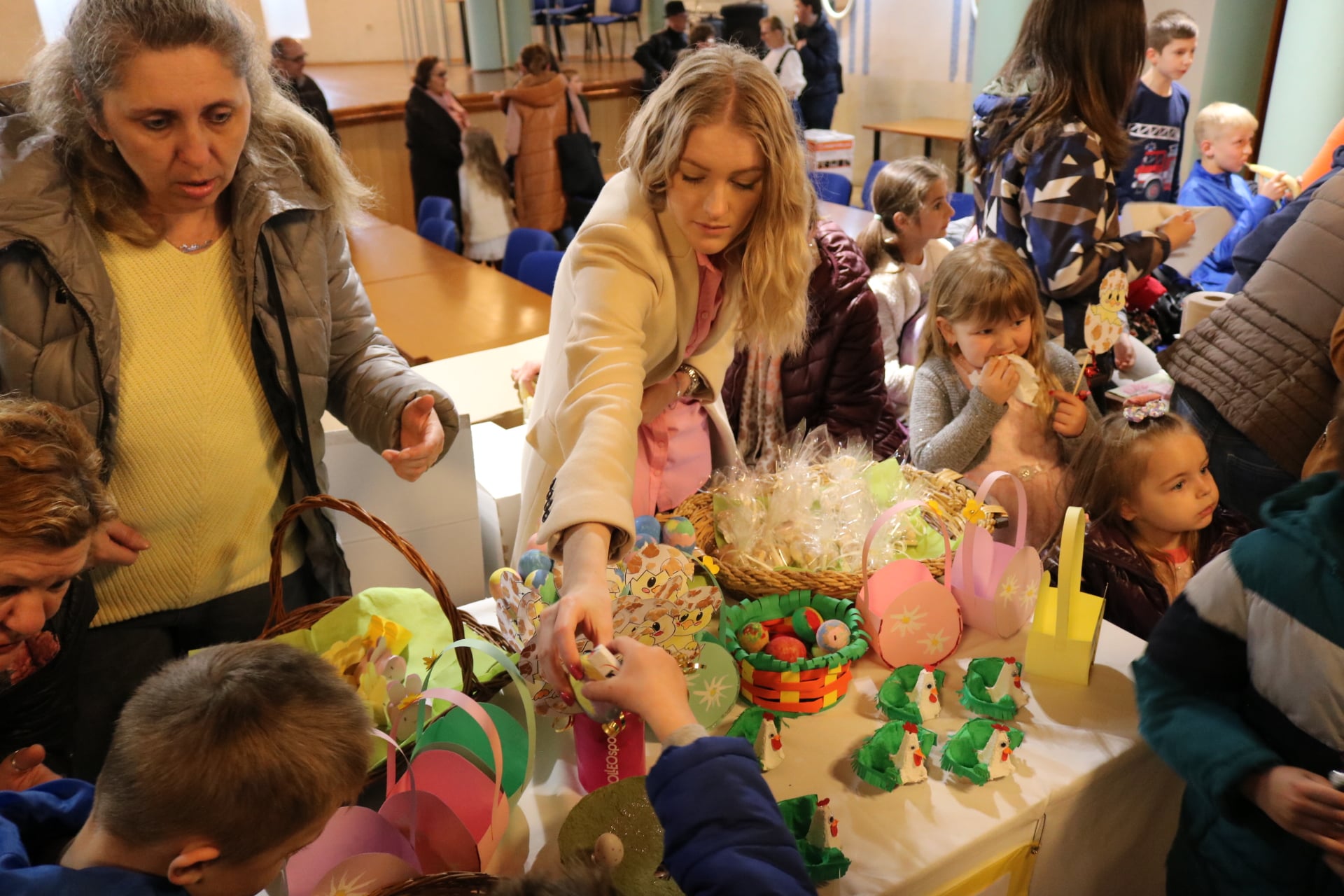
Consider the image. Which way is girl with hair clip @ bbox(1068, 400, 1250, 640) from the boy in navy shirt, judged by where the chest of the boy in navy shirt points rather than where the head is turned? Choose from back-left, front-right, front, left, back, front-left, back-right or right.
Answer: front-right

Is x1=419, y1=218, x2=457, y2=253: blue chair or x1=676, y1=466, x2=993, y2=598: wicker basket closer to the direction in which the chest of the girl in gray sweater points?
the wicker basket

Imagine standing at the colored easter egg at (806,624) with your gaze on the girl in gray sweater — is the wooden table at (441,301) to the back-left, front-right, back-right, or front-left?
front-left

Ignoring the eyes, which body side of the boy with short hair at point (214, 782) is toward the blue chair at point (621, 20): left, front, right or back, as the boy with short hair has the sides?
front

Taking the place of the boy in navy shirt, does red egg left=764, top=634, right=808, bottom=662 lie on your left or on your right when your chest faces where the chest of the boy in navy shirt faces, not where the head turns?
on your right

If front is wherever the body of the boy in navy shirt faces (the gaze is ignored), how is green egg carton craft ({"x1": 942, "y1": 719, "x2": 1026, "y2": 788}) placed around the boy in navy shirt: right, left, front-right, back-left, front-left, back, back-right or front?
front-right

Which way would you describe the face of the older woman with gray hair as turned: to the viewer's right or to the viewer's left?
to the viewer's right

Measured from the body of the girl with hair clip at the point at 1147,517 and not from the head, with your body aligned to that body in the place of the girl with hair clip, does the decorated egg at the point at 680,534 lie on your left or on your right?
on your right

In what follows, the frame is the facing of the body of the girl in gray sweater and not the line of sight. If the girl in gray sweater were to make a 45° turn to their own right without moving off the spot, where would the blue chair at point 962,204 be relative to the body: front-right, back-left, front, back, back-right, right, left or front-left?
back

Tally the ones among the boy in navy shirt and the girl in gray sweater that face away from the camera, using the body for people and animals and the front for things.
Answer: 0

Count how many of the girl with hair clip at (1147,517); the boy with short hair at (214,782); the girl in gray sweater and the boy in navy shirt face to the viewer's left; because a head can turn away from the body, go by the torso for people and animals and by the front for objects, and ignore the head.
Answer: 0

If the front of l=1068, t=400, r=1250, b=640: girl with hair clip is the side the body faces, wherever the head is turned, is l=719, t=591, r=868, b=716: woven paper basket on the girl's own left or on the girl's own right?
on the girl's own right

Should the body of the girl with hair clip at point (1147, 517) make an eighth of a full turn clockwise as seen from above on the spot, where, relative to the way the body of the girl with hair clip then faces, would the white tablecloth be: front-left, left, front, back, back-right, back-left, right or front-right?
front

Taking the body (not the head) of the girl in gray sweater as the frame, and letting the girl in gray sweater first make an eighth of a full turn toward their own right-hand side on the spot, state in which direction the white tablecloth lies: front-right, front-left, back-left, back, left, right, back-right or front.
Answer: front

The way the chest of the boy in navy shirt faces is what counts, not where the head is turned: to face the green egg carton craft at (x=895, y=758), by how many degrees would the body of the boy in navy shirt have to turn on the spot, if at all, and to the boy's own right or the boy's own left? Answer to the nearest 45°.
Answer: approximately 45° to the boy's own right

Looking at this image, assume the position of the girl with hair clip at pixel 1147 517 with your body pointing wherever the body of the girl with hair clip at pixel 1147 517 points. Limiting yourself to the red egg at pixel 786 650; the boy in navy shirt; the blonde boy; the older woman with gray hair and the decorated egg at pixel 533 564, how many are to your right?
3

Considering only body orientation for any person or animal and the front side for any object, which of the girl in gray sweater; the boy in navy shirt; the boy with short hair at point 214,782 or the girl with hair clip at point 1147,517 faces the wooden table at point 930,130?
the boy with short hair

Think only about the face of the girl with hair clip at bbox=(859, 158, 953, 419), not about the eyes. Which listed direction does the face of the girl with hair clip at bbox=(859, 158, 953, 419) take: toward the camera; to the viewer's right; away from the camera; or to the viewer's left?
to the viewer's right

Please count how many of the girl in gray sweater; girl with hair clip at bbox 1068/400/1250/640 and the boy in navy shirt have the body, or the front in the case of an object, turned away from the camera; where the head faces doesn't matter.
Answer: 0
